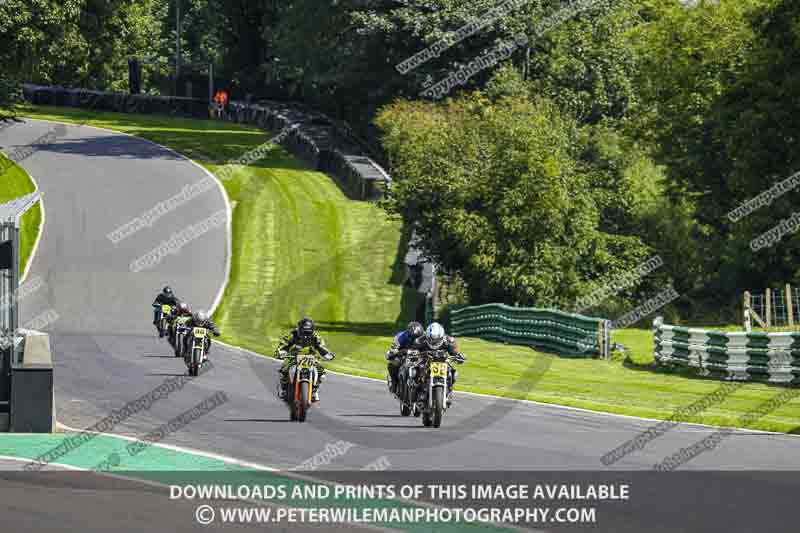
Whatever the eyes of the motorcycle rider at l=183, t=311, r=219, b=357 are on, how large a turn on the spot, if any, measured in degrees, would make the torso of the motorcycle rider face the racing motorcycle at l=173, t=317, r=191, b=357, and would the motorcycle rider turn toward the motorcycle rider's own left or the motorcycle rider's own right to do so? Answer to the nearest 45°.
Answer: approximately 180°

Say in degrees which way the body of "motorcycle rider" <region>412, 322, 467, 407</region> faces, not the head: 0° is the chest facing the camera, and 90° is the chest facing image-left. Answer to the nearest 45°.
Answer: approximately 0°

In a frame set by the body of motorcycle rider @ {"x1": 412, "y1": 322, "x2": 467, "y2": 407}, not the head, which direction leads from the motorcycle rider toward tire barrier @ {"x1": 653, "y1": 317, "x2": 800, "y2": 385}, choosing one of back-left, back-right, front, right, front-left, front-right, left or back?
back-left

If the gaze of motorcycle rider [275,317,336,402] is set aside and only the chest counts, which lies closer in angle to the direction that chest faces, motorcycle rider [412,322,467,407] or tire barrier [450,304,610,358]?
the motorcycle rider

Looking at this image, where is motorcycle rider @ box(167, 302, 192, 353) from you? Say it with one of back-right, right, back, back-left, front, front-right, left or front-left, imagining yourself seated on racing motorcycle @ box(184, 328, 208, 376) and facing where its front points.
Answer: back
